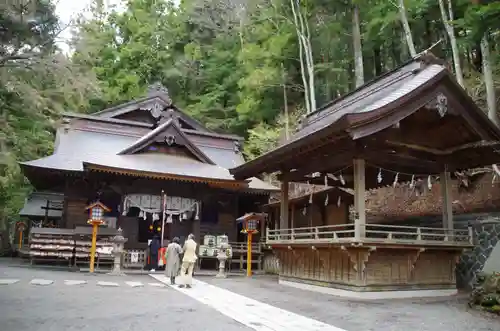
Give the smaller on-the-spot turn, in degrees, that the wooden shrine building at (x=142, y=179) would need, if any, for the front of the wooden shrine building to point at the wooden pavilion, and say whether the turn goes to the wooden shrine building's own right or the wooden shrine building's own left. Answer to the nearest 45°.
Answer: approximately 45° to the wooden shrine building's own left

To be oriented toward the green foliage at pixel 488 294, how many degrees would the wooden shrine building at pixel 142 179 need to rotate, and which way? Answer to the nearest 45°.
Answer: approximately 45° to its left

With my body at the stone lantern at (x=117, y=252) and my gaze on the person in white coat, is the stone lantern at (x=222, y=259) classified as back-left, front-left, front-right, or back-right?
front-left

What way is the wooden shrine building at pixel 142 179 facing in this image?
toward the camera

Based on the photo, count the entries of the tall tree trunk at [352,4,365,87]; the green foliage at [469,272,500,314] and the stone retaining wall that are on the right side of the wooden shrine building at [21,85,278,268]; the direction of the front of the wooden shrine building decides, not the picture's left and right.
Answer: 0

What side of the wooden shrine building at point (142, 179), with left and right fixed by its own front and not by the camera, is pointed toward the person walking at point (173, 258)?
front

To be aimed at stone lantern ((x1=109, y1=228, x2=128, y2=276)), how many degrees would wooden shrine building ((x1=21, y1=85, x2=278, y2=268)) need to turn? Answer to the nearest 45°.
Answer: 0° — it already faces it

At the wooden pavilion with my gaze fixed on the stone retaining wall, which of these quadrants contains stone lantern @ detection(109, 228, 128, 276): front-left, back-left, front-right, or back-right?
back-left

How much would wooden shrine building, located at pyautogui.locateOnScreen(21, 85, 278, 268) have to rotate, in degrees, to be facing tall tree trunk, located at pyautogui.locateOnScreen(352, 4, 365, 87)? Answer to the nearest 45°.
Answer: approximately 90° to its left

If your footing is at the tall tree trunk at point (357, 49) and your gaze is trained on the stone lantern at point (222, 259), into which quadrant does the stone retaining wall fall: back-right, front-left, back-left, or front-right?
front-left

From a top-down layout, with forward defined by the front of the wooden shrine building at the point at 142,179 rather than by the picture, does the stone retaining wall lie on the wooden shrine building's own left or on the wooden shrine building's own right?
on the wooden shrine building's own left

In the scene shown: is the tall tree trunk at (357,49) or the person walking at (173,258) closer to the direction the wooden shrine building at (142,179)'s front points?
the person walking

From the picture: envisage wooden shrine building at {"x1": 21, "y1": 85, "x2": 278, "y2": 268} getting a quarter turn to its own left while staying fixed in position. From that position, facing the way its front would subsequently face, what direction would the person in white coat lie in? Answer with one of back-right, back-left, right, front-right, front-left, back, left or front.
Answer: right
